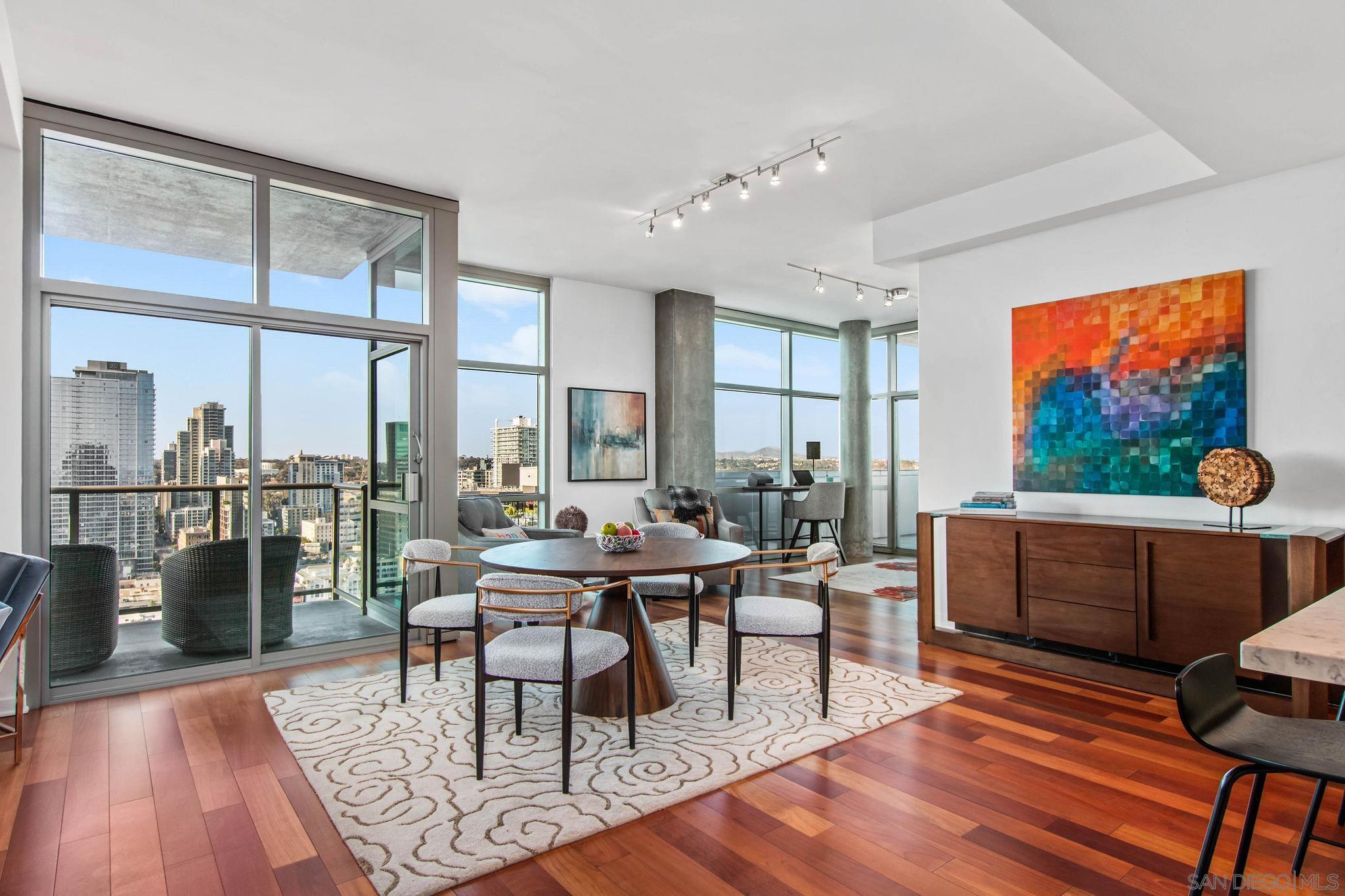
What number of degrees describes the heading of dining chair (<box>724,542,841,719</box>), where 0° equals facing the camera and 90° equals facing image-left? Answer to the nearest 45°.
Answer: approximately 90°

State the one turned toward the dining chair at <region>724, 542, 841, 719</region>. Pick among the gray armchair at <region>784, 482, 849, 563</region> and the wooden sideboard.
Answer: the wooden sideboard

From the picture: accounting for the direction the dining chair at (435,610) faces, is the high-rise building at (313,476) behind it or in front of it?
behind

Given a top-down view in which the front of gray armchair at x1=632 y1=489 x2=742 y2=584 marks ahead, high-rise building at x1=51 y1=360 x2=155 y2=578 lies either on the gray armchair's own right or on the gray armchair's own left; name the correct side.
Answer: on the gray armchair's own right

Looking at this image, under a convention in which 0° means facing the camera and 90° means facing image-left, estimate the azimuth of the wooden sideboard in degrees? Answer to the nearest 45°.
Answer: approximately 45°

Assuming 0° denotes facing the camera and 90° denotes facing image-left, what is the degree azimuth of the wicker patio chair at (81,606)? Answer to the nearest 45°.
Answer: approximately 180°

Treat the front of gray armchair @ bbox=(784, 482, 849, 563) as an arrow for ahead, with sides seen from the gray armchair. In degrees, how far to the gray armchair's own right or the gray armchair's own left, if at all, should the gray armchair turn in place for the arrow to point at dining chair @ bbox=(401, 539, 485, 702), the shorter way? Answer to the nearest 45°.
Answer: approximately 135° to the gray armchair's own left

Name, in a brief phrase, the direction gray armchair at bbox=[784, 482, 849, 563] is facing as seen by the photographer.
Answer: facing away from the viewer and to the left of the viewer

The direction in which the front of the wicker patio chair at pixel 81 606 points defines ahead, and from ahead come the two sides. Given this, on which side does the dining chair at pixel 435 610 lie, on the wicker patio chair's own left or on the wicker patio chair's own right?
on the wicker patio chair's own right

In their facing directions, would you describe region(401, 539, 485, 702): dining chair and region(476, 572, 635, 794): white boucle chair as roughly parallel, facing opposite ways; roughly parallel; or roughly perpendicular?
roughly perpendicular

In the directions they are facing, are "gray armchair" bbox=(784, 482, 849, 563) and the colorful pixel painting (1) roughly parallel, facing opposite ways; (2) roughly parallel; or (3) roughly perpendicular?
roughly perpendicular
